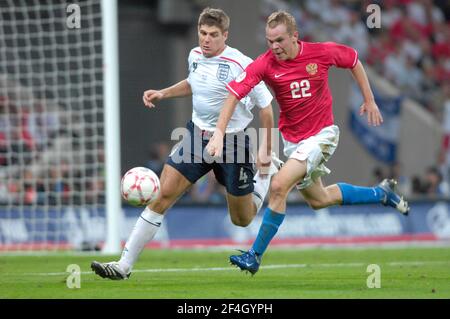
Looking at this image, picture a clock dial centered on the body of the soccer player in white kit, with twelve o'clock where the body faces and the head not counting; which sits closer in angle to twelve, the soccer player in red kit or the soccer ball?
the soccer ball

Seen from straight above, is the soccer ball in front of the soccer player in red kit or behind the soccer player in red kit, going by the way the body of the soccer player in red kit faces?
in front

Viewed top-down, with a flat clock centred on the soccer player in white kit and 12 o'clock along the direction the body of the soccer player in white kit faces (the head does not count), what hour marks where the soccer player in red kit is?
The soccer player in red kit is roughly at 8 o'clock from the soccer player in white kit.

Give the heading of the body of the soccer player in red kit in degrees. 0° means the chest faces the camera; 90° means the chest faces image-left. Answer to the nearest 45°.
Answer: approximately 45°

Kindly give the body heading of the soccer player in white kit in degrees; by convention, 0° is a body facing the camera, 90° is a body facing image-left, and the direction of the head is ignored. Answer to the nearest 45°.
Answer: approximately 45°

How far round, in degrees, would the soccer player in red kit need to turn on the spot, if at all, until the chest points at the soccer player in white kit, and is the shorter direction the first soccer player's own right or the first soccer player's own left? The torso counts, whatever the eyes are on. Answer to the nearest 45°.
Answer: approximately 45° to the first soccer player's own right
